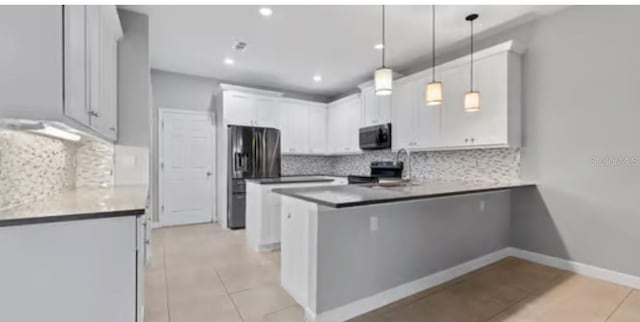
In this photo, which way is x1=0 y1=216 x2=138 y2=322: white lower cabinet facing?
to the viewer's right

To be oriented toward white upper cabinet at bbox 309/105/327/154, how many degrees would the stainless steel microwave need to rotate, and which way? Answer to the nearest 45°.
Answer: approximately 90° to its right

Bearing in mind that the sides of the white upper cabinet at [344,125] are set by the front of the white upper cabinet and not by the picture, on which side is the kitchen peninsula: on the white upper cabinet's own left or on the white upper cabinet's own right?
on the white upper cabinet's own left

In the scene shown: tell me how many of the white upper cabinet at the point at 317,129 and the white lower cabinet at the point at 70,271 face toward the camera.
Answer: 1

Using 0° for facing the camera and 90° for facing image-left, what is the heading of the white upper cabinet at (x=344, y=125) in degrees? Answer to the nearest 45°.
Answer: approximately 45°

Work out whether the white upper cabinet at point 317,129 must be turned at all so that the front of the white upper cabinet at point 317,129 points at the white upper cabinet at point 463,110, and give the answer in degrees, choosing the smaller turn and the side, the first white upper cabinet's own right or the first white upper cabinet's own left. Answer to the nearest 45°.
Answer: approximately 45° to the first white upper cabinet's own left

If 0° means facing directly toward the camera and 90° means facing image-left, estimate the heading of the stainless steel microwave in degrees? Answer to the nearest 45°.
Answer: approximately 45°
